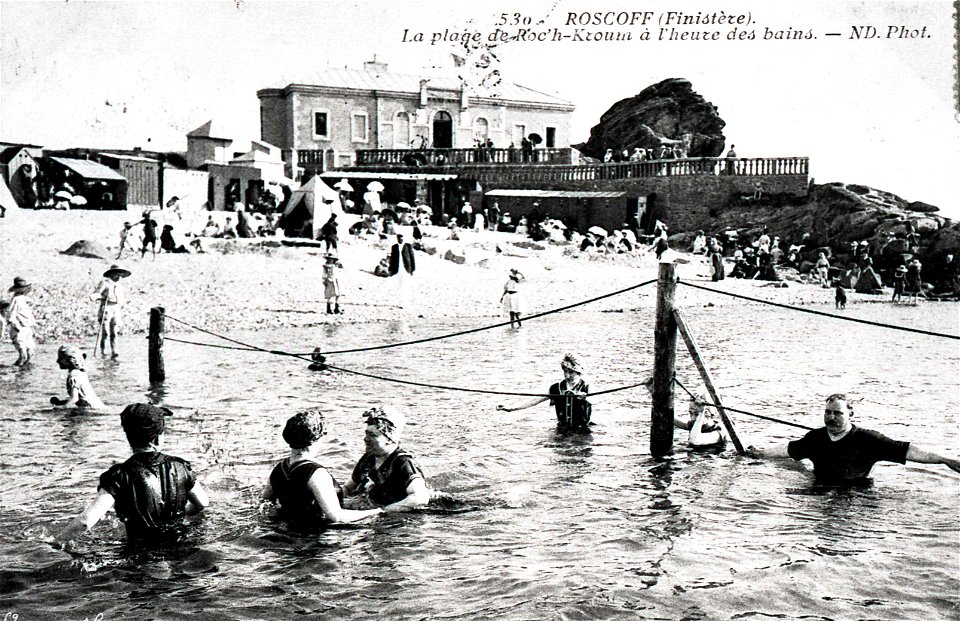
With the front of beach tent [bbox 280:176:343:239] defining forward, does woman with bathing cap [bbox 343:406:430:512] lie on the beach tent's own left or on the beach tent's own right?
on the beach tent's own left

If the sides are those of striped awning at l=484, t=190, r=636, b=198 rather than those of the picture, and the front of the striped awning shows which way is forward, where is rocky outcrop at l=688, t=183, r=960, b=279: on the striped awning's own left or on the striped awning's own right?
on the striped awning's own left

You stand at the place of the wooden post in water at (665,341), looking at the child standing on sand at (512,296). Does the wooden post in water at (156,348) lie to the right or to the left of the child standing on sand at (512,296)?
left

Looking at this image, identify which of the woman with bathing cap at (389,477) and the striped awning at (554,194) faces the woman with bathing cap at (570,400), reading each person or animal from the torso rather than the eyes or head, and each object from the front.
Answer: the striped awning

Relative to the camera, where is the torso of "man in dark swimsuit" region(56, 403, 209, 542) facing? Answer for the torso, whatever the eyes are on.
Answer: away from the camera

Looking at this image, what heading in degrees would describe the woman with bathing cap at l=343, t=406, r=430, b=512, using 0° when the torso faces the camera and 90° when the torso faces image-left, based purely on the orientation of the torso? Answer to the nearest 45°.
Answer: approximately 45°

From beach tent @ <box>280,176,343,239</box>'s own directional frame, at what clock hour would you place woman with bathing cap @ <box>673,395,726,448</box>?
The woman with bathing cap is roughly at 10 o'clock from the beach tent.

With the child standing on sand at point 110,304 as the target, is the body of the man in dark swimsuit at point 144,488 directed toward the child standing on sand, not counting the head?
yes

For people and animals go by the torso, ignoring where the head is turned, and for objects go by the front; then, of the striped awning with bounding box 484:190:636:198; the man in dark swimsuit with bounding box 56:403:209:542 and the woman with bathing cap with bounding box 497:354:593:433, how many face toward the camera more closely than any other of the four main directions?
2

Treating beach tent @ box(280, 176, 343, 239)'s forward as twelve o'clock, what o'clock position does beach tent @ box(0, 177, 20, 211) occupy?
beach tent @ box(0, 177, 20, 211) is roughly at 2 o'clock from beach tent @ box(280, 176, 343, 239).

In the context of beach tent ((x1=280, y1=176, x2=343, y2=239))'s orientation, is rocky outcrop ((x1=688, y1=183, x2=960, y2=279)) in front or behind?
behind
